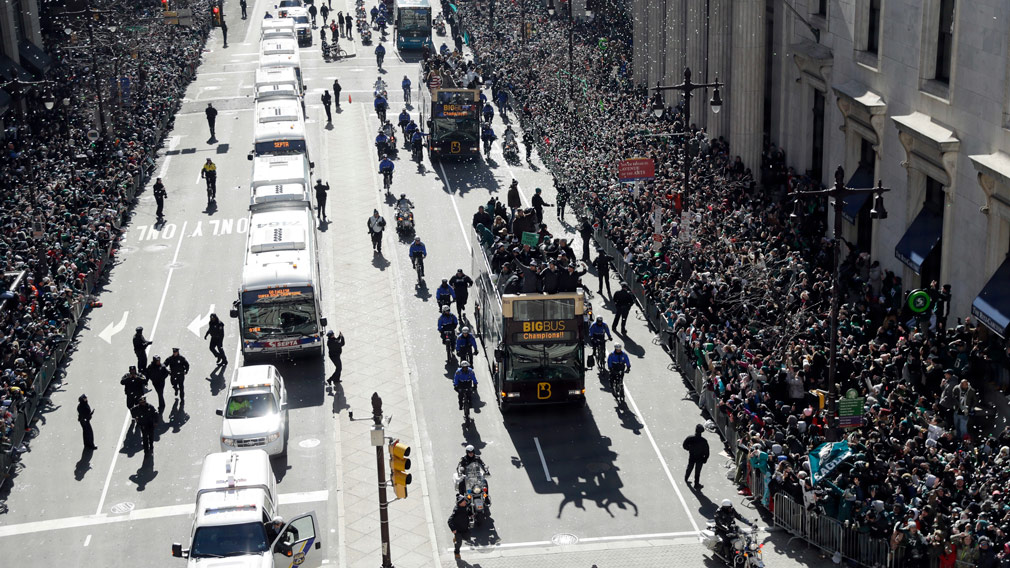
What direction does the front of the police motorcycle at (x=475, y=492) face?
toward the camera

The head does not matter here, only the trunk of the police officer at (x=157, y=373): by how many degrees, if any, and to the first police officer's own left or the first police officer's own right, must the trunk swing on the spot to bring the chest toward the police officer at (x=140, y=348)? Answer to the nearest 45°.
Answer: approximately 180°

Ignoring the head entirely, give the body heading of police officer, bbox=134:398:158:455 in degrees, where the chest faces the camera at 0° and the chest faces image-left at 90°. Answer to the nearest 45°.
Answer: approximately 0°

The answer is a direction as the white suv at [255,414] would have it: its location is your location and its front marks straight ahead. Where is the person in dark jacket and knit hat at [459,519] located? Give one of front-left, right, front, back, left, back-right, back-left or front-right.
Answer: front-left

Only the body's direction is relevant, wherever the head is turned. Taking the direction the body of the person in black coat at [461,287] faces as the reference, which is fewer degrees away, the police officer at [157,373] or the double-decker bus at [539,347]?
the double-decker bus

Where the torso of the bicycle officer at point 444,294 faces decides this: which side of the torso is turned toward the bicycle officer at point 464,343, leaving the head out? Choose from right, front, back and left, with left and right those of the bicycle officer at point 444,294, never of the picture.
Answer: front

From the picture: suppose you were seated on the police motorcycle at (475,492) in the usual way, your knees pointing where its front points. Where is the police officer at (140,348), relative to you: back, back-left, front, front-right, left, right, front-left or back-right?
back-right

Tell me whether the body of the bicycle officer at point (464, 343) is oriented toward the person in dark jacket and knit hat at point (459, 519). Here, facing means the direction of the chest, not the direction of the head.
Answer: yes

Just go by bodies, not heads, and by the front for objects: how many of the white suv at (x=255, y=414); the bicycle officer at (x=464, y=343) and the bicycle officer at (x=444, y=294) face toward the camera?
3

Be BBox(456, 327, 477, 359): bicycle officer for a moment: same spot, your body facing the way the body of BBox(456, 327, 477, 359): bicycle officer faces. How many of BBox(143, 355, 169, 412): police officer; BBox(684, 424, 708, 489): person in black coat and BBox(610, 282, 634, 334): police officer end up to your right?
1

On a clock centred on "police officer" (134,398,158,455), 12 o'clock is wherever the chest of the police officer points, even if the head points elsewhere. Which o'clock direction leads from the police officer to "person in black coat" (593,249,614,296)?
The person in black coat is roughly at 8 o'clock from the police officer.

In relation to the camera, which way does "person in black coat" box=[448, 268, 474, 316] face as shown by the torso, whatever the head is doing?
toward the camera

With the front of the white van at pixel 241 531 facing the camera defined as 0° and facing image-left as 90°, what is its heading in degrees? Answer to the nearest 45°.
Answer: approximately 0°

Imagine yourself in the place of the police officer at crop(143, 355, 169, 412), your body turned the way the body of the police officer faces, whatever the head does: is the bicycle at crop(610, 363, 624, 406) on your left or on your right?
on your left

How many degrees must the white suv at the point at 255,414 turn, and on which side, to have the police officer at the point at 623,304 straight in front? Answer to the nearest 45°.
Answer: approximately 135° to its left

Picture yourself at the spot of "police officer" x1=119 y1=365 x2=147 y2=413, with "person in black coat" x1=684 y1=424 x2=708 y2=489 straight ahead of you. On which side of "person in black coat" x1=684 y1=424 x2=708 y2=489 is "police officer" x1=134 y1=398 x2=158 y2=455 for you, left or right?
right
